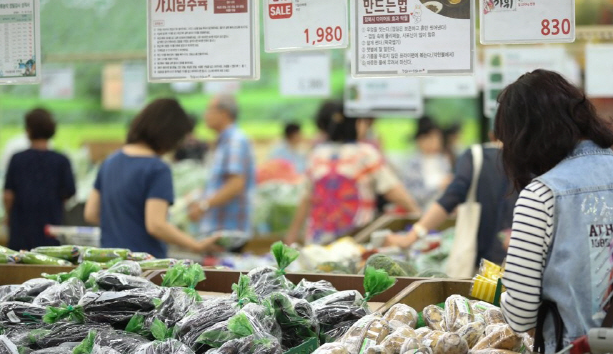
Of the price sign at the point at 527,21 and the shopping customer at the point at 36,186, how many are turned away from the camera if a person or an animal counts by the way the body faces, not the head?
1

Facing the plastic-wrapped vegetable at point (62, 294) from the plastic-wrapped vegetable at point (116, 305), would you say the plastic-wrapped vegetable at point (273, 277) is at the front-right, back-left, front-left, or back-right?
back-right

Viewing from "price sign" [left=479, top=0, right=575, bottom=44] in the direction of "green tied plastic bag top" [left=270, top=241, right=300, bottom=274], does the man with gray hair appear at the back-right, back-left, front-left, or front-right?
front-right

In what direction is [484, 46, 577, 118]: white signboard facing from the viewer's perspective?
toward the camera

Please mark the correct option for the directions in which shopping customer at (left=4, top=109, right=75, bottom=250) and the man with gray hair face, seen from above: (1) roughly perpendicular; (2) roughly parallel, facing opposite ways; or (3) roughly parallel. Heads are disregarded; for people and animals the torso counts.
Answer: roughly perpendicular

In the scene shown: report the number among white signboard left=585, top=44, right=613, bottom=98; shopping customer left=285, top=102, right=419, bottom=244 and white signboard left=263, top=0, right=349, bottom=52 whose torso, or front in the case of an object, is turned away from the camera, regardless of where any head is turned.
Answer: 1

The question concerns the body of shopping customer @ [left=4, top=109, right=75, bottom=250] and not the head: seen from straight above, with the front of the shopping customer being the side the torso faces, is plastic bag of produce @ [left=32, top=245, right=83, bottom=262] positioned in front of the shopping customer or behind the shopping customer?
behind

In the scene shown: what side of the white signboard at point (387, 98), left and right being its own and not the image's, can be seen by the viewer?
front

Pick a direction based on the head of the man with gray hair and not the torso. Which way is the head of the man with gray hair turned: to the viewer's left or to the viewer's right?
to the viewer's left

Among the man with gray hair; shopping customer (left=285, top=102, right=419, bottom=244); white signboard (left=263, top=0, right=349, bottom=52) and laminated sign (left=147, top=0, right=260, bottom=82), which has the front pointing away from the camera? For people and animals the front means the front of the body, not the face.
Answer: the shopping customer

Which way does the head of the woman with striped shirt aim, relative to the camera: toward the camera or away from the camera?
away from the camera

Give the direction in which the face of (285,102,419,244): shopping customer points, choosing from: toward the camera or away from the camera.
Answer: away from the camera

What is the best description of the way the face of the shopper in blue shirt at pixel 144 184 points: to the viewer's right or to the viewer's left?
to the viewer's right

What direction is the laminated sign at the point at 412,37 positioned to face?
toward the camera

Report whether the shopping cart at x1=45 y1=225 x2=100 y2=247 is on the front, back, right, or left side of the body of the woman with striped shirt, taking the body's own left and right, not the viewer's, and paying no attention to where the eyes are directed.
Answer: front

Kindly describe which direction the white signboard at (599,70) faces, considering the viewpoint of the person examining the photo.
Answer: facing the viewer
